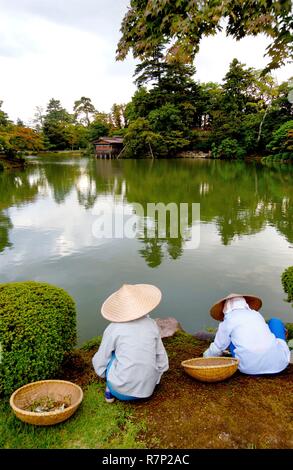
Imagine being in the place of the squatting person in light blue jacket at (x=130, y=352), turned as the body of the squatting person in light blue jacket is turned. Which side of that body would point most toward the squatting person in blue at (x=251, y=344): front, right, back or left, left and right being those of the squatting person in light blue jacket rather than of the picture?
right

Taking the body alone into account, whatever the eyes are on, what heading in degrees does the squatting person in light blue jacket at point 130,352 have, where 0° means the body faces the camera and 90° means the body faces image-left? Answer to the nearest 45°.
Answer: approximately 180°

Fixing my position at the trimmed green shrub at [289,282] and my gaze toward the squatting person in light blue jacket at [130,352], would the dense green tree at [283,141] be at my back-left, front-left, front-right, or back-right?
back-right

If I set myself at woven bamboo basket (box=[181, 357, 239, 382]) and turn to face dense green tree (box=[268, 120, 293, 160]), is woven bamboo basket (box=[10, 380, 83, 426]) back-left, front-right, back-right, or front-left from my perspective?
back-left

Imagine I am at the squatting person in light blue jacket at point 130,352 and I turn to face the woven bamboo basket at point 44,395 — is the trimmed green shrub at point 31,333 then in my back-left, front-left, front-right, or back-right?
front-right

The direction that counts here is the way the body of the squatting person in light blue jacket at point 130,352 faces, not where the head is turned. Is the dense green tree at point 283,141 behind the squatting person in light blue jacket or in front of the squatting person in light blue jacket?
in front

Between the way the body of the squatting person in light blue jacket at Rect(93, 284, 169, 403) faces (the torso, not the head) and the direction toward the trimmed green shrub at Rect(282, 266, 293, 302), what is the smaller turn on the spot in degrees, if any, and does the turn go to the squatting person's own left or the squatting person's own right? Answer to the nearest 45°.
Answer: approximately 45° to the squatting person's own right

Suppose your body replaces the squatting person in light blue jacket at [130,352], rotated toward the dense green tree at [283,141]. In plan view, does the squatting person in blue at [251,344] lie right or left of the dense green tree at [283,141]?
right
